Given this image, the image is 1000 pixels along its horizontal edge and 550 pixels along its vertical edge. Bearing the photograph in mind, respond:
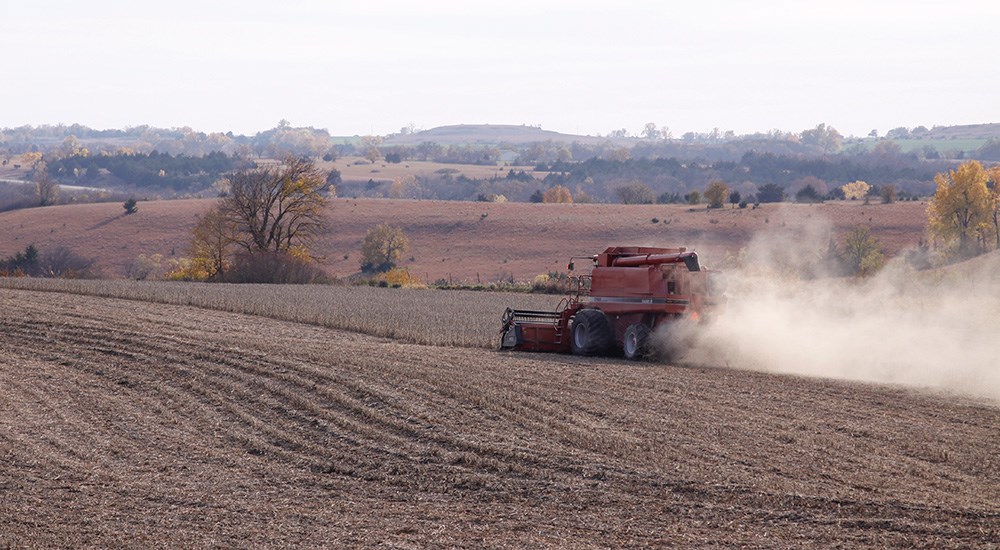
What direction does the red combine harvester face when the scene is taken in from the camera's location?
facing away from the viewer and to the left of the viewer
